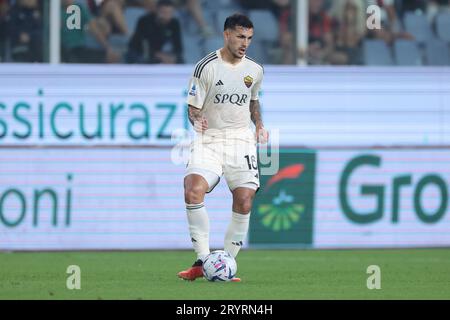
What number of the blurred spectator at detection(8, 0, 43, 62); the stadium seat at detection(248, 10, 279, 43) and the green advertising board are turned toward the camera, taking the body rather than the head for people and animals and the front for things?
3

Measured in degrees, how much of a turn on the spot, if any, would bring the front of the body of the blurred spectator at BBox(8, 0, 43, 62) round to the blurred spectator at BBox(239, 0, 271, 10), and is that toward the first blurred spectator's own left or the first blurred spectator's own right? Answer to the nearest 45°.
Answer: approximately 90° to the first blurred spectator's own left

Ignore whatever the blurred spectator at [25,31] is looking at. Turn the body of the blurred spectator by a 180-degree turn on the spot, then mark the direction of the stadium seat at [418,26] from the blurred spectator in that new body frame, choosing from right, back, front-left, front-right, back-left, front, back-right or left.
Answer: right

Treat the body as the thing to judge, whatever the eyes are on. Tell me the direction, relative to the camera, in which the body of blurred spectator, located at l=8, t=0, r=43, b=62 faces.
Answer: toward the camera

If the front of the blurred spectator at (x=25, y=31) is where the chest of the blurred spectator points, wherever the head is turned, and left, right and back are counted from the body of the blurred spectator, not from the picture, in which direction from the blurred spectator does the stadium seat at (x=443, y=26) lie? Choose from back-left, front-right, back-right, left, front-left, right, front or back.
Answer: left

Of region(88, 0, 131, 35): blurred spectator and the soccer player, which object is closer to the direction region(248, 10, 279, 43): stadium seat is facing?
the soccer player

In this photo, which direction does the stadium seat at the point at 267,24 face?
toward the camera

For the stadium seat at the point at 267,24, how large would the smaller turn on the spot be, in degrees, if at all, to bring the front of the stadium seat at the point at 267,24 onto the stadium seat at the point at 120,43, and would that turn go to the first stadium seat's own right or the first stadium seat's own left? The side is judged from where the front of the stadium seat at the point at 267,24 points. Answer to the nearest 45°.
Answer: approximately 90° to the first stadium seat's own right

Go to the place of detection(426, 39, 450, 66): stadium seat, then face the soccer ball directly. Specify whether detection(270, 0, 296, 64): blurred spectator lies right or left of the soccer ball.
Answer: right

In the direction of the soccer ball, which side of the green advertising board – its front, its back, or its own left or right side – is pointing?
front

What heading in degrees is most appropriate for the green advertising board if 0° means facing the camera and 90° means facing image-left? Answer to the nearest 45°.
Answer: approximately 0°
